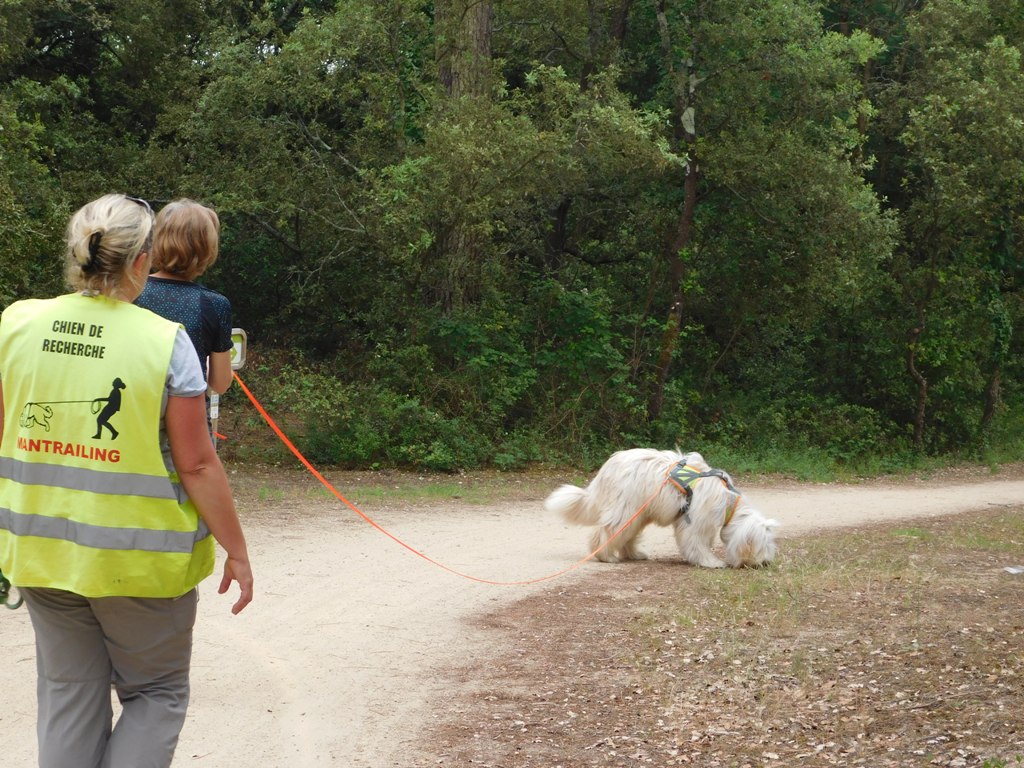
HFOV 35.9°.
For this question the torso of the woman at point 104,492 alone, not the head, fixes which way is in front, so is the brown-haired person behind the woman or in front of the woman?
in front

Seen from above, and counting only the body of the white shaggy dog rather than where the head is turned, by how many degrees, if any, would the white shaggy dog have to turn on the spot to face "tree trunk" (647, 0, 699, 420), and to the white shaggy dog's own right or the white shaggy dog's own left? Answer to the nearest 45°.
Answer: approximately 90° to the white shaggy dog's own left

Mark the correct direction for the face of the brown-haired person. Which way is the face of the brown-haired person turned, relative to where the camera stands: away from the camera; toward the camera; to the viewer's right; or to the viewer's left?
away from the camera

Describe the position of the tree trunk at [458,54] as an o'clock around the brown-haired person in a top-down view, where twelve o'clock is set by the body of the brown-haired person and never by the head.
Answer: The tree trunk is roughly at 11 o'clock from the brown-haired person.

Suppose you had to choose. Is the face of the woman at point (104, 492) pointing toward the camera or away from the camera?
away from the camera

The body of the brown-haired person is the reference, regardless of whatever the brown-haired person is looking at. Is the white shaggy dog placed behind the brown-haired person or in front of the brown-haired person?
in front

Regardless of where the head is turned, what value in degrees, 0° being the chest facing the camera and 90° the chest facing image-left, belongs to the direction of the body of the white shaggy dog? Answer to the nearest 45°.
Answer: approximately 270°

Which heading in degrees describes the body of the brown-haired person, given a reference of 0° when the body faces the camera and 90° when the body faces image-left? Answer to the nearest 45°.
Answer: approximately 225°

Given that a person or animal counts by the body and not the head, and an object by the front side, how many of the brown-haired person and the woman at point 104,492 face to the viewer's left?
0

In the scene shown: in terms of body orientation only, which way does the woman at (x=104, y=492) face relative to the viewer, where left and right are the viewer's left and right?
facing away from the viewer and to the right of the viewer

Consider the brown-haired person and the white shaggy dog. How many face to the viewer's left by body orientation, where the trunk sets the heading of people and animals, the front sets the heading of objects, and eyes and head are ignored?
0
